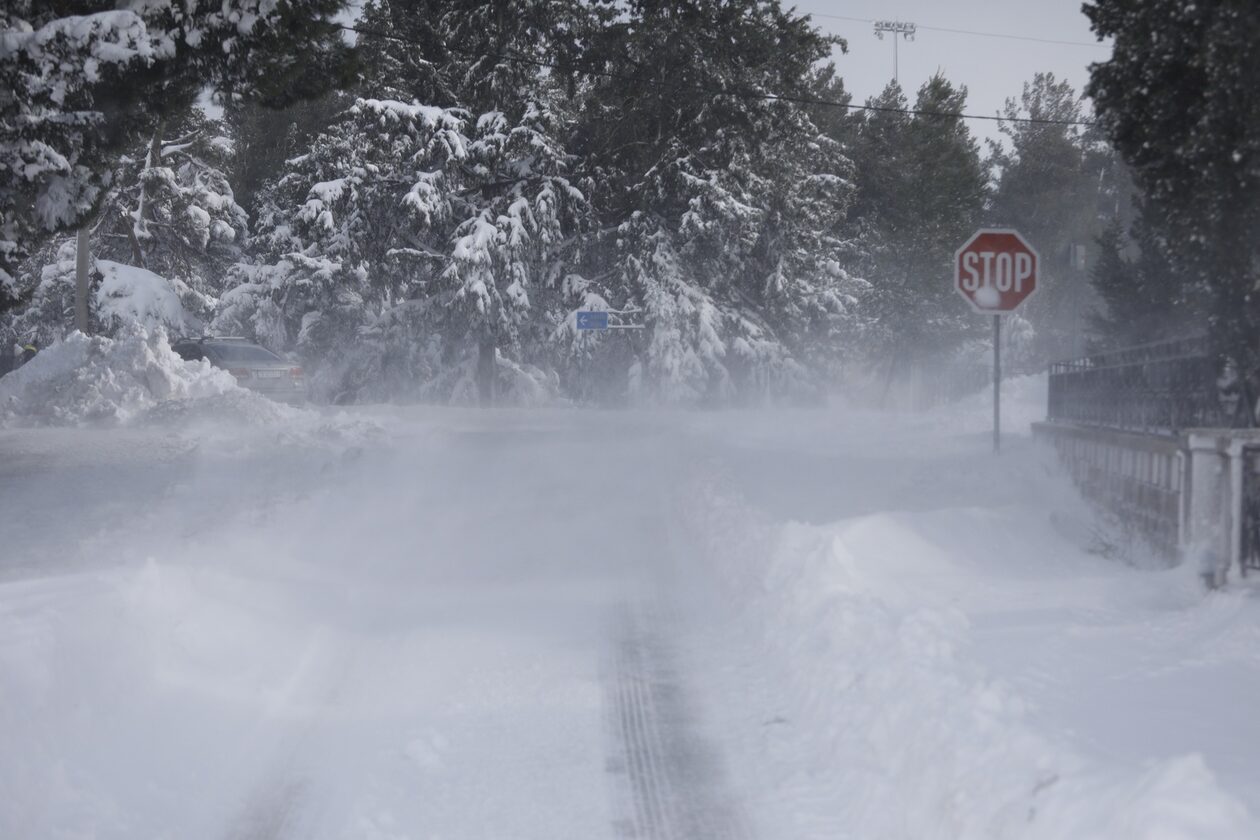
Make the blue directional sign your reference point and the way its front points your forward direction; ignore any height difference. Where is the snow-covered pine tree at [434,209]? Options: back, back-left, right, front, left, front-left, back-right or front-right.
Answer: back-right

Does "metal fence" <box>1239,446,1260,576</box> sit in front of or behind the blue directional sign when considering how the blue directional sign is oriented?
in front

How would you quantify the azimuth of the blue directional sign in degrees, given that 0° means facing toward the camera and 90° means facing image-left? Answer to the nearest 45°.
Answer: approximately 0°

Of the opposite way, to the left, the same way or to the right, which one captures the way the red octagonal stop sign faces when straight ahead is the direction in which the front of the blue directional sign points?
the same way

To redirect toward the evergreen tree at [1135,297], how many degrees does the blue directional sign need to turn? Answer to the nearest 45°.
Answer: approximately 90° to its left

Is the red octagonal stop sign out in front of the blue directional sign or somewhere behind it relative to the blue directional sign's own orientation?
in front

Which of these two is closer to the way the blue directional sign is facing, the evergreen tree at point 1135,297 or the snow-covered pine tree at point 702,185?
the evergreen tree

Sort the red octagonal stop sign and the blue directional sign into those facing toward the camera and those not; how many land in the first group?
2

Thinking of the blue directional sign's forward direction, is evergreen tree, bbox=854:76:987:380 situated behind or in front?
behind

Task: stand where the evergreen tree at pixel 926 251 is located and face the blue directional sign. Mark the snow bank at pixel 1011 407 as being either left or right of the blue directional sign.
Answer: left

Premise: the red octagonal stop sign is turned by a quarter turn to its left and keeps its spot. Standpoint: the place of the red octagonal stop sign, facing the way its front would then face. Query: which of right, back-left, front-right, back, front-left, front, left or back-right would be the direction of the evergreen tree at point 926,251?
left

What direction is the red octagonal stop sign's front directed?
toward the camera

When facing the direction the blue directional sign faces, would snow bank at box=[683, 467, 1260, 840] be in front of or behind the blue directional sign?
in front

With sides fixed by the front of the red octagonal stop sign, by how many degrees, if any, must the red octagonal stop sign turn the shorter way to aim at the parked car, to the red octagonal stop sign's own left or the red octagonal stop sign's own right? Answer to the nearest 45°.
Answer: approximately 135° to the red octagonal stop sign's own right

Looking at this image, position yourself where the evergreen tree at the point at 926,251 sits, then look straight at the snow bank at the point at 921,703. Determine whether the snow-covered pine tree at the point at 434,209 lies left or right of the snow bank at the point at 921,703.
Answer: right
